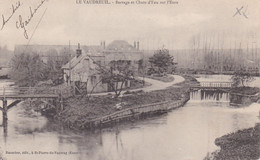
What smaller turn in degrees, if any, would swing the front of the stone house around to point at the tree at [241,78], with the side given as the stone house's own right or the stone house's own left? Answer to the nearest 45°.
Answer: approximately 90° to the stone house's own left

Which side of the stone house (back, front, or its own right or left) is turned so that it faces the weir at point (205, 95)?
left

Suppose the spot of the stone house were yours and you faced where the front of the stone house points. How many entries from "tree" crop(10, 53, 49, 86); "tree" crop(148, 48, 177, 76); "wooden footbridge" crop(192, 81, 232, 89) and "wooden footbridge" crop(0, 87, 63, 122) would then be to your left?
2
